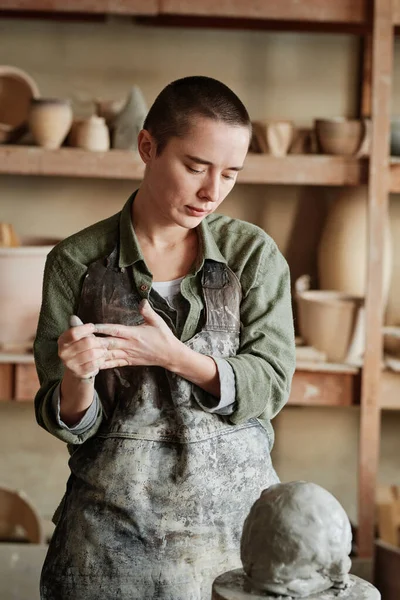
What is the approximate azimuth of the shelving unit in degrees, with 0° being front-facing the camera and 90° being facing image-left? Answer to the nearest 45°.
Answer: approximately 0°

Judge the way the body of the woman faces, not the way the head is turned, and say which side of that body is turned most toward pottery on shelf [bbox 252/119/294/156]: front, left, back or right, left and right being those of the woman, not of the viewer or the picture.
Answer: back

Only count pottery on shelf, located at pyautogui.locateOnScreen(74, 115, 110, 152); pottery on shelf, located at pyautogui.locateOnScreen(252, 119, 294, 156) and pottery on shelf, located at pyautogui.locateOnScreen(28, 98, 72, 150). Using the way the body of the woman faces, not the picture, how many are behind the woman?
3

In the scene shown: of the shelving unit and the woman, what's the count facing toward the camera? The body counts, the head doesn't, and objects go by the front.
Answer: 2

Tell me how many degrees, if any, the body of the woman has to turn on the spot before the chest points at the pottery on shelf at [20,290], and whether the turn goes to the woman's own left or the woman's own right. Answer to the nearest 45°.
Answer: approximately 180°

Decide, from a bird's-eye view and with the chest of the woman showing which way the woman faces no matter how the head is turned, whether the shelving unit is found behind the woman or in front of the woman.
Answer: behind

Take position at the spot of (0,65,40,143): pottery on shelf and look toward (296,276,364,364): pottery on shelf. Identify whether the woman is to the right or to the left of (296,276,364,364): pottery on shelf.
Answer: right

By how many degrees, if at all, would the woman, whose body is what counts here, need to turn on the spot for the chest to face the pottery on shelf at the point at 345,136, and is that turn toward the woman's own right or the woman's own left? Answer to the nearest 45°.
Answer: approximately 180°

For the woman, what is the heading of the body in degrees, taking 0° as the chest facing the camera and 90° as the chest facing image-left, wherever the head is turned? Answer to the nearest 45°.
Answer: approximately 0°
